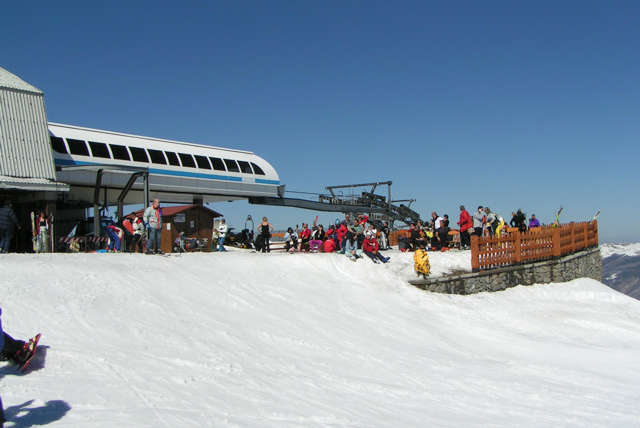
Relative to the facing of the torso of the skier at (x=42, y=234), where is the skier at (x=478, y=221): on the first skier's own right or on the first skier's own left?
on the first skier's own left

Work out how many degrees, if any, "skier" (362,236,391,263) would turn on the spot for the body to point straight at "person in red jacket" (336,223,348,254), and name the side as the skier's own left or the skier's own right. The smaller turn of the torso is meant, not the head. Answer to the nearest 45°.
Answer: approximately 135° to the skier's own right

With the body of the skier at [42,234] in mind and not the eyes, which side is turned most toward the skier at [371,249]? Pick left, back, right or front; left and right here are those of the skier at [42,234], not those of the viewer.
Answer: left

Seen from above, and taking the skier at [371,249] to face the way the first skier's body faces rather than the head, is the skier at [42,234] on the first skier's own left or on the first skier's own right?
on the first skier's own right

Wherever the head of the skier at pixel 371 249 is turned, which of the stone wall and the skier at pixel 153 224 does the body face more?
the stone wall

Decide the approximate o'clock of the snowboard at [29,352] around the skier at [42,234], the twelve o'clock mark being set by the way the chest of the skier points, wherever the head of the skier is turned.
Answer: The snowboard is roughly at 12 o'clock from the skier.

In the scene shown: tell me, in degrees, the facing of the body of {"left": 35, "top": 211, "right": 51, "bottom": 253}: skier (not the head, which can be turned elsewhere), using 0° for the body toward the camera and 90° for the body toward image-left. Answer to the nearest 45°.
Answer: approximately 0°
